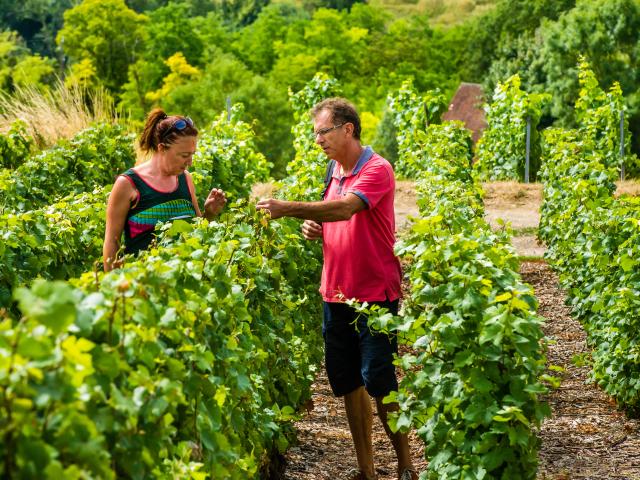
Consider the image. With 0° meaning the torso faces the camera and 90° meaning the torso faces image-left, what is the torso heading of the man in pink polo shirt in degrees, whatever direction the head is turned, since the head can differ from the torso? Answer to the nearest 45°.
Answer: approximately 45°

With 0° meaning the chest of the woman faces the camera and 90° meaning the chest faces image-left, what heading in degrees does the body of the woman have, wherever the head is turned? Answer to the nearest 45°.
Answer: approximately 315°

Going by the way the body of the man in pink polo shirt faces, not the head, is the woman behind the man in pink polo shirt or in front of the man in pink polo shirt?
in front

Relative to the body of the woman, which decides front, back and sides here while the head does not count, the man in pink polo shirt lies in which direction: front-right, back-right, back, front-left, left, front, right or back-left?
front-left

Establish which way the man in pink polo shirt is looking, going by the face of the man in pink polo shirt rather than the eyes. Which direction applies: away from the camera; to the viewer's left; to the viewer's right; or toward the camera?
to the viewer's left

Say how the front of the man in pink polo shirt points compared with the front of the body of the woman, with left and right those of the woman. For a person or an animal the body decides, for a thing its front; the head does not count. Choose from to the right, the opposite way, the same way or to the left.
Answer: to the right

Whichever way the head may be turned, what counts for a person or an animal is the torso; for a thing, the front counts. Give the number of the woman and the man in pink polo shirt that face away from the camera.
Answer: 0
